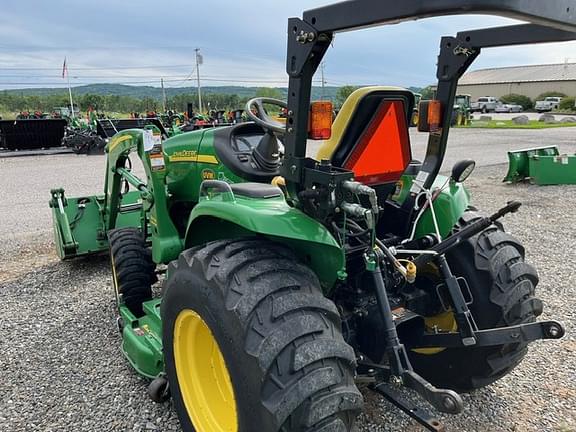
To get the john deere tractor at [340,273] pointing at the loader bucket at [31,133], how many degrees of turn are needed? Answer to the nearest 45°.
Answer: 0° — it already faces it

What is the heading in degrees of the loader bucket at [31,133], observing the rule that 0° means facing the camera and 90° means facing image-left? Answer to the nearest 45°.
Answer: approximately 0°

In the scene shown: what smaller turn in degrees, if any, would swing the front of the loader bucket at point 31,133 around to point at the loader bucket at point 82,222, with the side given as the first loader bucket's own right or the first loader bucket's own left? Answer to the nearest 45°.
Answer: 0° — it already faces it

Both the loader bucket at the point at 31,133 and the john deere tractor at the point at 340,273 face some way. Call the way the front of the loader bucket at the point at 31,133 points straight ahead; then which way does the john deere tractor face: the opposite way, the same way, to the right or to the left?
the opposite way

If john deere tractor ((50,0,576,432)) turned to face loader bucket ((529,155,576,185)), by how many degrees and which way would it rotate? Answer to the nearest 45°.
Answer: approximately 90° to its right

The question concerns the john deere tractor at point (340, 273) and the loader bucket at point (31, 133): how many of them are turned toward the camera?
1

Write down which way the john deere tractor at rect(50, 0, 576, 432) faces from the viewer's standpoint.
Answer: facing away from the viewer and to the left of the viewer

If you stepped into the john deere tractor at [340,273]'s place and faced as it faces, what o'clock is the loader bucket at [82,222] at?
The loader bucket is roughly at 12 o'clock from the john deere tractor.
